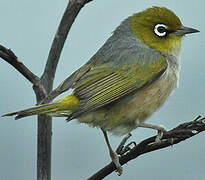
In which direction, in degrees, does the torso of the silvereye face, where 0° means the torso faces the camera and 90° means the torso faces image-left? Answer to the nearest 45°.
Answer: approximately 270°

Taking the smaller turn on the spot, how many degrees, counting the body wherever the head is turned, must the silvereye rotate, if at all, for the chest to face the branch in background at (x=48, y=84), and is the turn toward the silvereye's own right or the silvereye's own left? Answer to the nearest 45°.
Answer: approximately 135° to the silvereye's own right

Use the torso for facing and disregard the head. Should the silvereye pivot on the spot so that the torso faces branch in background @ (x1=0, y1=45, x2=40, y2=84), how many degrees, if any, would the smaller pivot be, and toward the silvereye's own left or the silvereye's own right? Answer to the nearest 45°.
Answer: approximately 135° to the silvereye's own right
